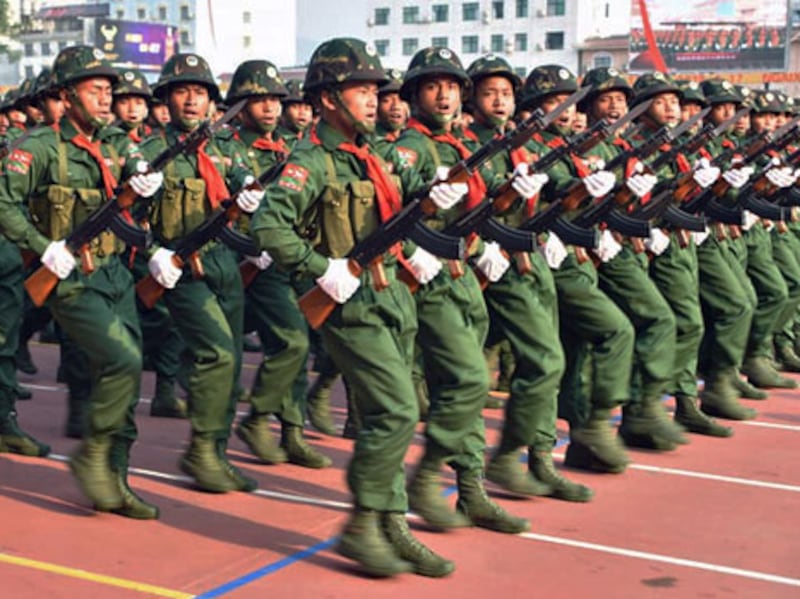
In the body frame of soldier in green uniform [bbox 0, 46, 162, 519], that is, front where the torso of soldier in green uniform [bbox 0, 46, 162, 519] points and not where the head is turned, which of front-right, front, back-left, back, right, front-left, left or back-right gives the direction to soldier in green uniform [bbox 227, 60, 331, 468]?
left

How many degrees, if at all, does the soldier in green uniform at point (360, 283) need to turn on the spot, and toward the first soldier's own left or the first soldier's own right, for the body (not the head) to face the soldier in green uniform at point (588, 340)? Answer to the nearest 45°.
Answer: approximately 90° to the first soldier's own left

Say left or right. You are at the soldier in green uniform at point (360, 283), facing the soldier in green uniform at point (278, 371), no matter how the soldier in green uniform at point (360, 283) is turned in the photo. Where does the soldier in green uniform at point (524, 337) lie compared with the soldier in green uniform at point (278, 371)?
right

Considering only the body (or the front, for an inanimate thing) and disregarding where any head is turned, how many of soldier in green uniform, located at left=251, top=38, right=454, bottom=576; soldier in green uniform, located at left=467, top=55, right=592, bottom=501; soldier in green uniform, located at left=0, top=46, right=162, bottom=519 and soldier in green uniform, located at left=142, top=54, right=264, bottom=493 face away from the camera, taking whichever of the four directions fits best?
0

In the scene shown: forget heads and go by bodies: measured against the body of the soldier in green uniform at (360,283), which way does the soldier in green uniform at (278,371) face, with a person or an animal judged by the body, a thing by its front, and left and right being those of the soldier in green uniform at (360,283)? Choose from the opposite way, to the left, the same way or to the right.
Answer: the same way

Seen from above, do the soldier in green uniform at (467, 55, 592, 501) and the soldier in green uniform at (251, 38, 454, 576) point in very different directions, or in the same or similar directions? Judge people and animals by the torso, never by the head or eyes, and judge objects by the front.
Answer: same or similar directions

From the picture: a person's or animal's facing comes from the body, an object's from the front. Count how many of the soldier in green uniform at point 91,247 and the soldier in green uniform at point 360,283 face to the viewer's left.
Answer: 0

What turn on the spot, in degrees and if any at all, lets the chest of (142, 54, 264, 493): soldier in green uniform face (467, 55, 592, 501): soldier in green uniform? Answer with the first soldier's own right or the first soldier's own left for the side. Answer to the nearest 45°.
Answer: approximately 45° to the first soldier's own left

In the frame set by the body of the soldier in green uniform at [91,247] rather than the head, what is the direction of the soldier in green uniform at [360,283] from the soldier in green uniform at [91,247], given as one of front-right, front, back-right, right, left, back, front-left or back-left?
front

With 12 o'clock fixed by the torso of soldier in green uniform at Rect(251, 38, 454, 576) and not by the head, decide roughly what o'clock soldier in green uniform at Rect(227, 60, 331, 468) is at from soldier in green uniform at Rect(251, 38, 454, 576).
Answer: soldier in green uniform at Rect(227, 60, 331, 468) is roughly at 7 o'clock from soldier in green uniform at Rect(251, 38, 454, 576).

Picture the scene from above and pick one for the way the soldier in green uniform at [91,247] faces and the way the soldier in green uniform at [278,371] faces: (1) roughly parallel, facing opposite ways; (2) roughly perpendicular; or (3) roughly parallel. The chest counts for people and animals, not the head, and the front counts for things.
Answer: roughly parallel

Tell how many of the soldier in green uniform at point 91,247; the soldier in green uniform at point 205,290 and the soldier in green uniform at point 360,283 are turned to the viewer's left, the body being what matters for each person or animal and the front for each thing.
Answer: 0

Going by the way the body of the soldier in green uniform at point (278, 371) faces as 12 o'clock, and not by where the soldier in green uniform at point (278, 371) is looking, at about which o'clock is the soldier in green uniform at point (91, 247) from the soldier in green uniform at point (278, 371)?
the soldier in green uniform at point (91, 247) is roughly at 3 o'clock from the soldier in green uniform at point (278, 371).

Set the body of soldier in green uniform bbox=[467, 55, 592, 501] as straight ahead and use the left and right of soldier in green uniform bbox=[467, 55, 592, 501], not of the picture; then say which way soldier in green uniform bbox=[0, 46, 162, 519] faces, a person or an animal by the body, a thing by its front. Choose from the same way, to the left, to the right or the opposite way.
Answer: the same way

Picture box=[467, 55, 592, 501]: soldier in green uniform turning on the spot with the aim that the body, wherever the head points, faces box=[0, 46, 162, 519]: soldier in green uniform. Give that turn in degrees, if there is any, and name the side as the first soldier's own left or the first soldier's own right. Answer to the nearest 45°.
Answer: approximately 135° to the first soldier's own right

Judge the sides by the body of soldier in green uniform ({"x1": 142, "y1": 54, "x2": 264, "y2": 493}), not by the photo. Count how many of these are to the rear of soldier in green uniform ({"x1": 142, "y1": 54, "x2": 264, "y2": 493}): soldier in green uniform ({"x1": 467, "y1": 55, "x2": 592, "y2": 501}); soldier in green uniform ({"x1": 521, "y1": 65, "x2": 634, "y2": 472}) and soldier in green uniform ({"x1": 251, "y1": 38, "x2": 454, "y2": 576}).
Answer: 0
